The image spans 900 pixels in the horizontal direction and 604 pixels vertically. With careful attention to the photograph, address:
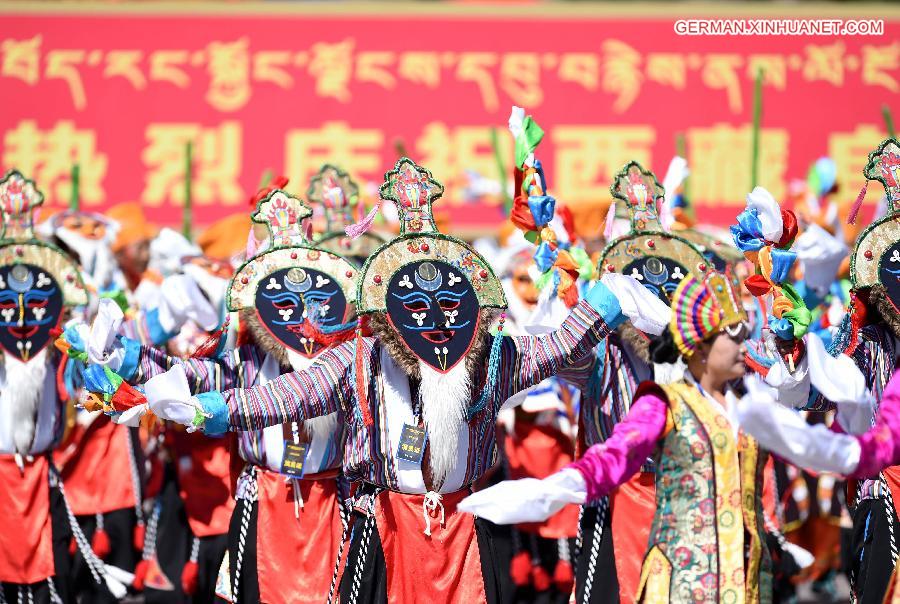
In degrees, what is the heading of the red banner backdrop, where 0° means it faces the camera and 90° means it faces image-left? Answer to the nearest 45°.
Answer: approximately 0°
